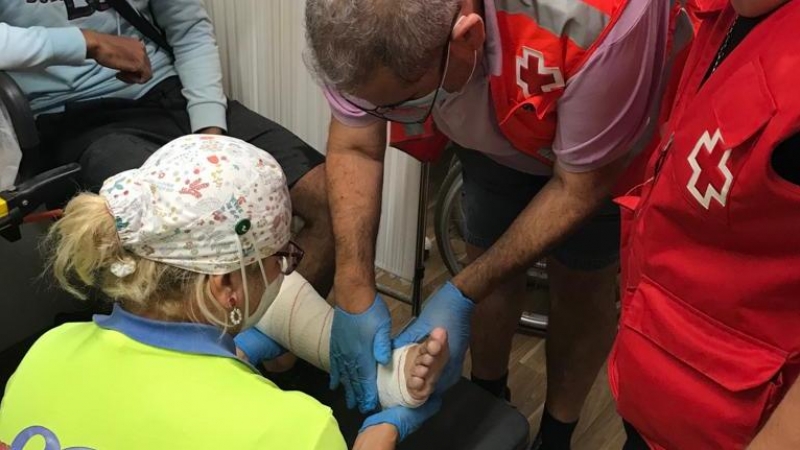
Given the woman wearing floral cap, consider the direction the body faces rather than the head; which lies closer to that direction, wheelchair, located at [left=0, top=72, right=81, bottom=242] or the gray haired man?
the gray haired man

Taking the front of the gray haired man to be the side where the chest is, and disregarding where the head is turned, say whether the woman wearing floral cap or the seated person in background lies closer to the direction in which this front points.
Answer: the woman wearing floral cap

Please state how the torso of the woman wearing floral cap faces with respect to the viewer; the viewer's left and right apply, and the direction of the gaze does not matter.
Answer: facing away from the viewer and to the right of the viewer

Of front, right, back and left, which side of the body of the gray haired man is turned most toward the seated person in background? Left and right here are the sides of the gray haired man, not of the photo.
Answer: right

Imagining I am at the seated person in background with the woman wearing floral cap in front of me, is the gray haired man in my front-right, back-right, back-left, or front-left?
front-left

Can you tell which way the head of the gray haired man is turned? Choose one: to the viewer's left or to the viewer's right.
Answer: to the viewer's left

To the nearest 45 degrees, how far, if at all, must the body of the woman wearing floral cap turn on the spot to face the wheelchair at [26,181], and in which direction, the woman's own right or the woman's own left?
approximately 90° to the woman's own left

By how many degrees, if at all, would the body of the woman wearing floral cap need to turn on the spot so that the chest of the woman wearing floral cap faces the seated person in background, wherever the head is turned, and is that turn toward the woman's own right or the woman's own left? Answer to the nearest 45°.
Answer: approximately 45° to the woman's own left

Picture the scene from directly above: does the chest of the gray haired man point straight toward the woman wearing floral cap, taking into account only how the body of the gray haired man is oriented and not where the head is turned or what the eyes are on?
yes

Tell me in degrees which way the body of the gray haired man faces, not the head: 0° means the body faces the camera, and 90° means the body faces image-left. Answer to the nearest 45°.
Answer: approximately 45°

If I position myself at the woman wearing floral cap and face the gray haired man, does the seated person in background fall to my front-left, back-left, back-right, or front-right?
front-left

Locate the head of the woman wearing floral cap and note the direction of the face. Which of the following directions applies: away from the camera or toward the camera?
away from the camera

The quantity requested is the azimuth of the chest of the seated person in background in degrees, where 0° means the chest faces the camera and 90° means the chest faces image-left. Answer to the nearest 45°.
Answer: approximately 315°

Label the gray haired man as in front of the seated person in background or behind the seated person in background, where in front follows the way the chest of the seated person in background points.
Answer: in front
